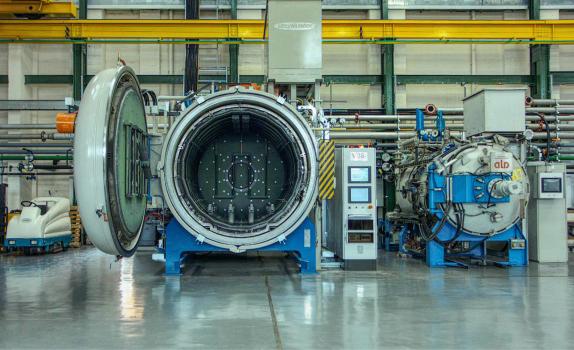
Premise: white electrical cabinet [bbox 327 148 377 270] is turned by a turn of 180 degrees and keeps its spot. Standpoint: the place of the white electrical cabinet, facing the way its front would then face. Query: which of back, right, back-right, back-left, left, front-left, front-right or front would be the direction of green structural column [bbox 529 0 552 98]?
front-right

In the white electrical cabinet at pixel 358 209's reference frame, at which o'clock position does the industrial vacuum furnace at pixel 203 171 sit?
The industrial vacuum furnace is roughly at 2 o'clock from the white electrical cabinet.

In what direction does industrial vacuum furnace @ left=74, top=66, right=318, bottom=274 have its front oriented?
toward the camera

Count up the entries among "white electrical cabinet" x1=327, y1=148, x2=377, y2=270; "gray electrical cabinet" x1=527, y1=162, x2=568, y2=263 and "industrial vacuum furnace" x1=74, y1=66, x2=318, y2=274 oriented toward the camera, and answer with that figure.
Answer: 3

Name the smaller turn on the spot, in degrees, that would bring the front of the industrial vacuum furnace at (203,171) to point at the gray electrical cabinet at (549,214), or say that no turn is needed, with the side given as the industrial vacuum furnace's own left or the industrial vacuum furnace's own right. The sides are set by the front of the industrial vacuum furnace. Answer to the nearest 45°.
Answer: approximately 90° to the industrial vacuum furnace's own left

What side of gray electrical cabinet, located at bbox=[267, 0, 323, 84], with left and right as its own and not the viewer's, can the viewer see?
front

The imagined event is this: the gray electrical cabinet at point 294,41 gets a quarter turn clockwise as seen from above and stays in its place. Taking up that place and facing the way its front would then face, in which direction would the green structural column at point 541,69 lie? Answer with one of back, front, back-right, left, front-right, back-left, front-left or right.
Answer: back-right

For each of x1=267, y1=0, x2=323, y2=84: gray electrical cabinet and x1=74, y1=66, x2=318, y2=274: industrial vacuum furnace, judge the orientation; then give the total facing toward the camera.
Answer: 2

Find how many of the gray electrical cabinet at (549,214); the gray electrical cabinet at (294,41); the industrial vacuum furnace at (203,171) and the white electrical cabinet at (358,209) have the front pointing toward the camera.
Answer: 4

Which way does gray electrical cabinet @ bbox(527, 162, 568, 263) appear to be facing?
toward the camera

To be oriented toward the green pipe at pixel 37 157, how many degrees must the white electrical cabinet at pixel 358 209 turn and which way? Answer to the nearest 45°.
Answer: approximately 135° to its right

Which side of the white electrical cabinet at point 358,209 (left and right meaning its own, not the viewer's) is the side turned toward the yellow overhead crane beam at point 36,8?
right

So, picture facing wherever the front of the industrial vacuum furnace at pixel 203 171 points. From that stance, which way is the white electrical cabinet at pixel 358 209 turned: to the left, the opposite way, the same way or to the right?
the same way

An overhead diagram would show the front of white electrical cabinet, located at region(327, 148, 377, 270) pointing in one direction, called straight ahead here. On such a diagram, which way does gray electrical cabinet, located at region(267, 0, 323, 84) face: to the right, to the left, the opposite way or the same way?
the same way

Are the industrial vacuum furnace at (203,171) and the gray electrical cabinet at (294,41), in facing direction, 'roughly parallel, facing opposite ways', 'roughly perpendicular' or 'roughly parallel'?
roughly parallel

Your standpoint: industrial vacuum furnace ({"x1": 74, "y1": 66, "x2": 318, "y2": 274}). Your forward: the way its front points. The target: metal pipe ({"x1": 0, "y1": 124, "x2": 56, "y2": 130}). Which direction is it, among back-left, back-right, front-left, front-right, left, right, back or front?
back-right
